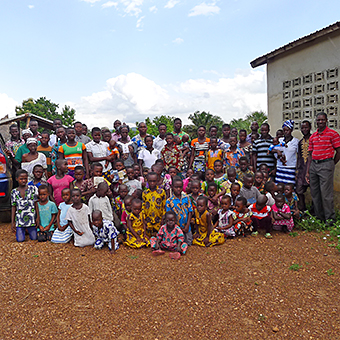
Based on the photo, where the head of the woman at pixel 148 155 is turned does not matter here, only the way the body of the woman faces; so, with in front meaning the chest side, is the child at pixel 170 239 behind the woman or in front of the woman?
in front

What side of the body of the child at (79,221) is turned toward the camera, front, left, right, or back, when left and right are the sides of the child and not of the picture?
front

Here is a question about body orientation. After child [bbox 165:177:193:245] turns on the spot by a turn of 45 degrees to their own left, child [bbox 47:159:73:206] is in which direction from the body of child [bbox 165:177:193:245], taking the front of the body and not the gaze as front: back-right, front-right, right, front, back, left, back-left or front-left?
back-right

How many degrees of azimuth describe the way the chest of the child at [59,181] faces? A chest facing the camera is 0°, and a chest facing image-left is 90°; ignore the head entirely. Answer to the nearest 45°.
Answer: approximately 0°

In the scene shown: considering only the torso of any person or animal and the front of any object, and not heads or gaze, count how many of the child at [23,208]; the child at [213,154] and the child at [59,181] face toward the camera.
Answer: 3

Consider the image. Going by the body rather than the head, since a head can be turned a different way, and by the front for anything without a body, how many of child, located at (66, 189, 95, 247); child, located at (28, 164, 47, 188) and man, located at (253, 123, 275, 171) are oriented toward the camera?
3

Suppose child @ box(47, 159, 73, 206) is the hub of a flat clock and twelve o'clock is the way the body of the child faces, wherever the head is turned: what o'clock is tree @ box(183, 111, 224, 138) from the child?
The tree is roughly at 7 o'clock from the child.

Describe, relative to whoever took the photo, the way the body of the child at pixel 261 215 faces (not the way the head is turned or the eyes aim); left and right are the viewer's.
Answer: facing the viewer

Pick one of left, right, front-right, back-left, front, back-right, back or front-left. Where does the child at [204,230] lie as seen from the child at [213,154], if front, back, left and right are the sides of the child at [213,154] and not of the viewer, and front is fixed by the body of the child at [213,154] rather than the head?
front

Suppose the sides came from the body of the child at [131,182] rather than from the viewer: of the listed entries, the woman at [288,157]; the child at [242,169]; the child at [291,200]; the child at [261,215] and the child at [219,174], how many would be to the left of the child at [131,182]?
5

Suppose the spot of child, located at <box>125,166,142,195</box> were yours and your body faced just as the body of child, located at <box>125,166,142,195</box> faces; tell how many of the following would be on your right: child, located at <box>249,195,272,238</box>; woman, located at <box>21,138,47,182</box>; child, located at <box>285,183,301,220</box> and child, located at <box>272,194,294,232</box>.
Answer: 1
